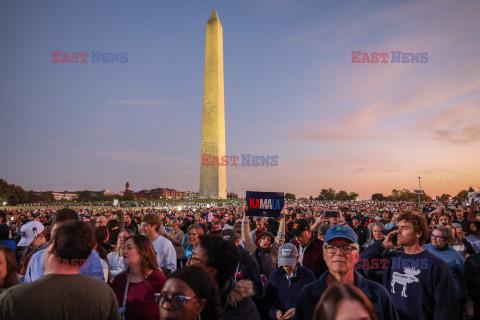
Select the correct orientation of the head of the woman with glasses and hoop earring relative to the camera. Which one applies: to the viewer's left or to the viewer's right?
to the viewer's left

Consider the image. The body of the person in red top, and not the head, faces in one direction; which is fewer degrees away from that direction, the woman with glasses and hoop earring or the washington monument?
the woman with glasses and hoop earring

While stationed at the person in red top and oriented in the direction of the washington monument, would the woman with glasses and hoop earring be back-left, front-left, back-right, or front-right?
back-right

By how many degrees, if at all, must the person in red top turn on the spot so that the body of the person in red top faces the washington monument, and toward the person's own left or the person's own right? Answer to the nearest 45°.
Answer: approximately 135° to the person's own right

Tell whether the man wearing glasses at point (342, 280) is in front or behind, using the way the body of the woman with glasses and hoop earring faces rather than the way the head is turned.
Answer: behind

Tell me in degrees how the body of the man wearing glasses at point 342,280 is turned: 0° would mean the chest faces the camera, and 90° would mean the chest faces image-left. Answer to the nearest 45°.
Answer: approximately 0°

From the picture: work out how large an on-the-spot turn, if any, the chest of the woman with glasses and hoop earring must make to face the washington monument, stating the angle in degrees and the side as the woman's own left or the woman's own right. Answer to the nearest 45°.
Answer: approximately 135° to the woman's own right

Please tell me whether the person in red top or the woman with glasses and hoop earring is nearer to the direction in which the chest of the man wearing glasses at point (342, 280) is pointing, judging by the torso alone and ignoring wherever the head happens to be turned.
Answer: the woman with glasses and hoop earring

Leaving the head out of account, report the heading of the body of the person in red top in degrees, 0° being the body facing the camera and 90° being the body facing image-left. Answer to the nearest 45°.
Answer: approximately 45°

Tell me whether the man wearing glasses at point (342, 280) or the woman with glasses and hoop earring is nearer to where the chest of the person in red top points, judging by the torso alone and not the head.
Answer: the woman with glasses and hoop earring
